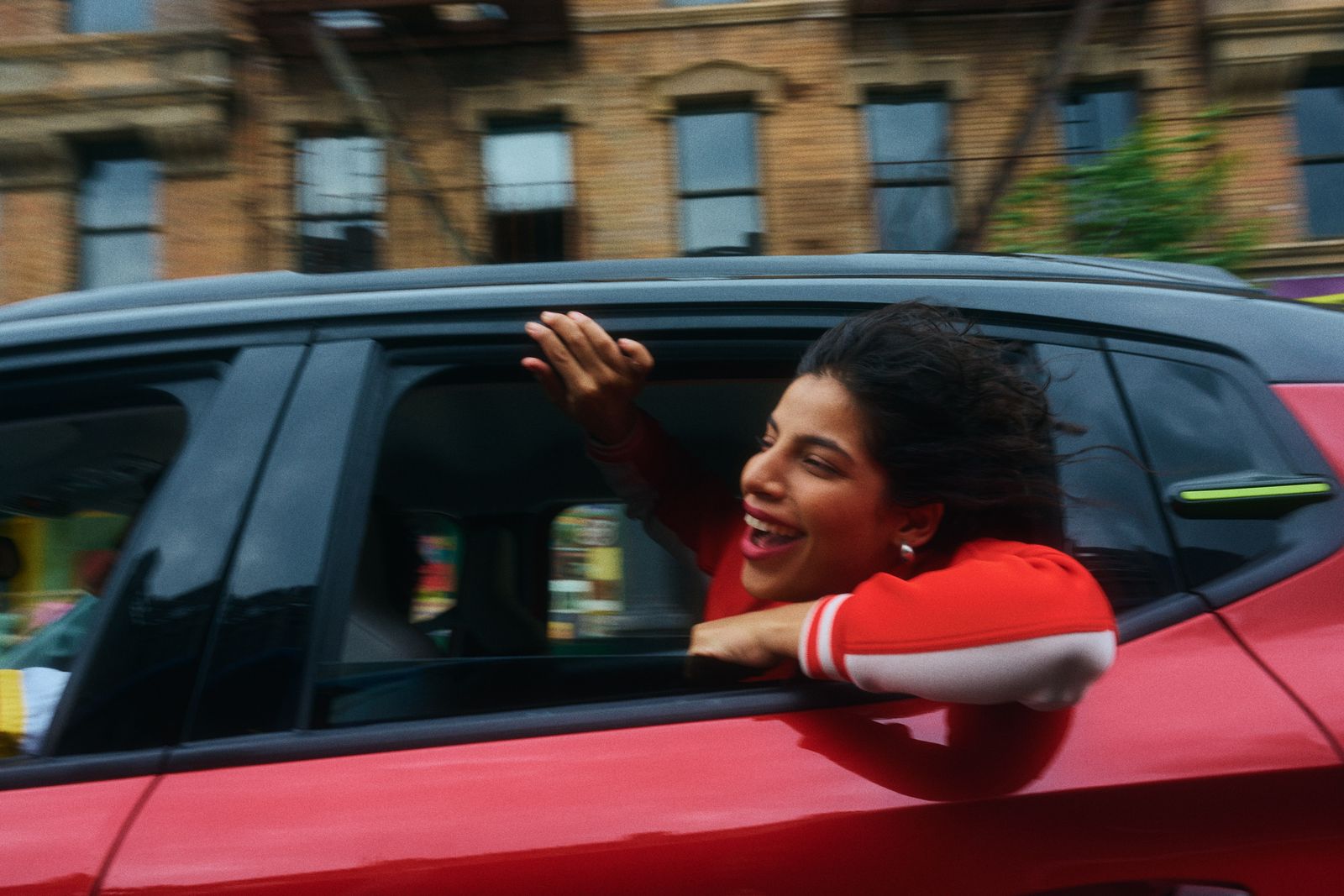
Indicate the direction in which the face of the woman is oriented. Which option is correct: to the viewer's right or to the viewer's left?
to the viewer's left

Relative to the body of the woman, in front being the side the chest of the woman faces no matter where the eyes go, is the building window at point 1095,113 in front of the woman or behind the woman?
behind

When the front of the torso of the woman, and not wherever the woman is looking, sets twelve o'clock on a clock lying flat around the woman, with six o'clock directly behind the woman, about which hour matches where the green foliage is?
The green foliage is roughly at 5 o'clock from the woman.

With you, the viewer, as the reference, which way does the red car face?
facing to the left of the viewer

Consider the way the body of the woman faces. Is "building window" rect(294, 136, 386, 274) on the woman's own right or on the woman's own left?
on the woman's own right

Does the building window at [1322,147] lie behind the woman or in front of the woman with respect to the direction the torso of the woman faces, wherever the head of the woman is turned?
behind

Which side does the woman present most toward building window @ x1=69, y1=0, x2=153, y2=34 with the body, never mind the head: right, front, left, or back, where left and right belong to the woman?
right

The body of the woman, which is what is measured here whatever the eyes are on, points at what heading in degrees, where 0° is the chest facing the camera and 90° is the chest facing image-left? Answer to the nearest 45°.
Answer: approximately 45°

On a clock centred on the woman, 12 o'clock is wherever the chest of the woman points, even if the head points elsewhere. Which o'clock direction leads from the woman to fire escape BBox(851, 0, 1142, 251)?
The fire escape is roughly at 5 o'clock from the woman.
